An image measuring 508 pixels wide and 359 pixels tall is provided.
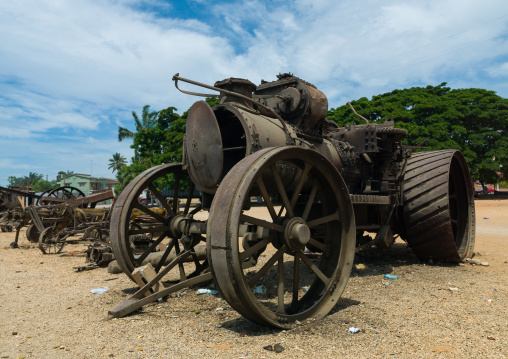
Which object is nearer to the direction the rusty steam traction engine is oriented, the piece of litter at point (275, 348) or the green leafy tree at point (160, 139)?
the piece of litter

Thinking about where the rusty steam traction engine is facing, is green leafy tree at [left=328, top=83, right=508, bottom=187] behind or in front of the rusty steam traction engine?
behind

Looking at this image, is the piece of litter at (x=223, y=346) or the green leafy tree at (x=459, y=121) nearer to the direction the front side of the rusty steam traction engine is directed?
the piece of litter

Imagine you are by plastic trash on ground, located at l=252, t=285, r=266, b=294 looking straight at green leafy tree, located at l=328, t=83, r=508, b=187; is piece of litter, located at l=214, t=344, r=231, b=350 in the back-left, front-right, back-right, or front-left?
back-right

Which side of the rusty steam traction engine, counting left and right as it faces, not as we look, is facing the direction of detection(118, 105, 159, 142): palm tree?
right

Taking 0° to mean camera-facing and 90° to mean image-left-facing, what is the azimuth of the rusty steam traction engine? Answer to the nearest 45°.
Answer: approximately 45°

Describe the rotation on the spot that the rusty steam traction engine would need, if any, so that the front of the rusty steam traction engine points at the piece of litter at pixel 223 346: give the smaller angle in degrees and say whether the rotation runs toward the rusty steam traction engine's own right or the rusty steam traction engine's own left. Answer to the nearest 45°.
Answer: approximately 45° to the rusty steam traction engine's own left

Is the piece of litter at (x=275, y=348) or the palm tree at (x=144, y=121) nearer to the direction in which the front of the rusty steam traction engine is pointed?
the piece of litter

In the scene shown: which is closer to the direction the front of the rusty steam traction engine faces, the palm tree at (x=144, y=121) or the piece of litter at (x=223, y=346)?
the piece of litter
